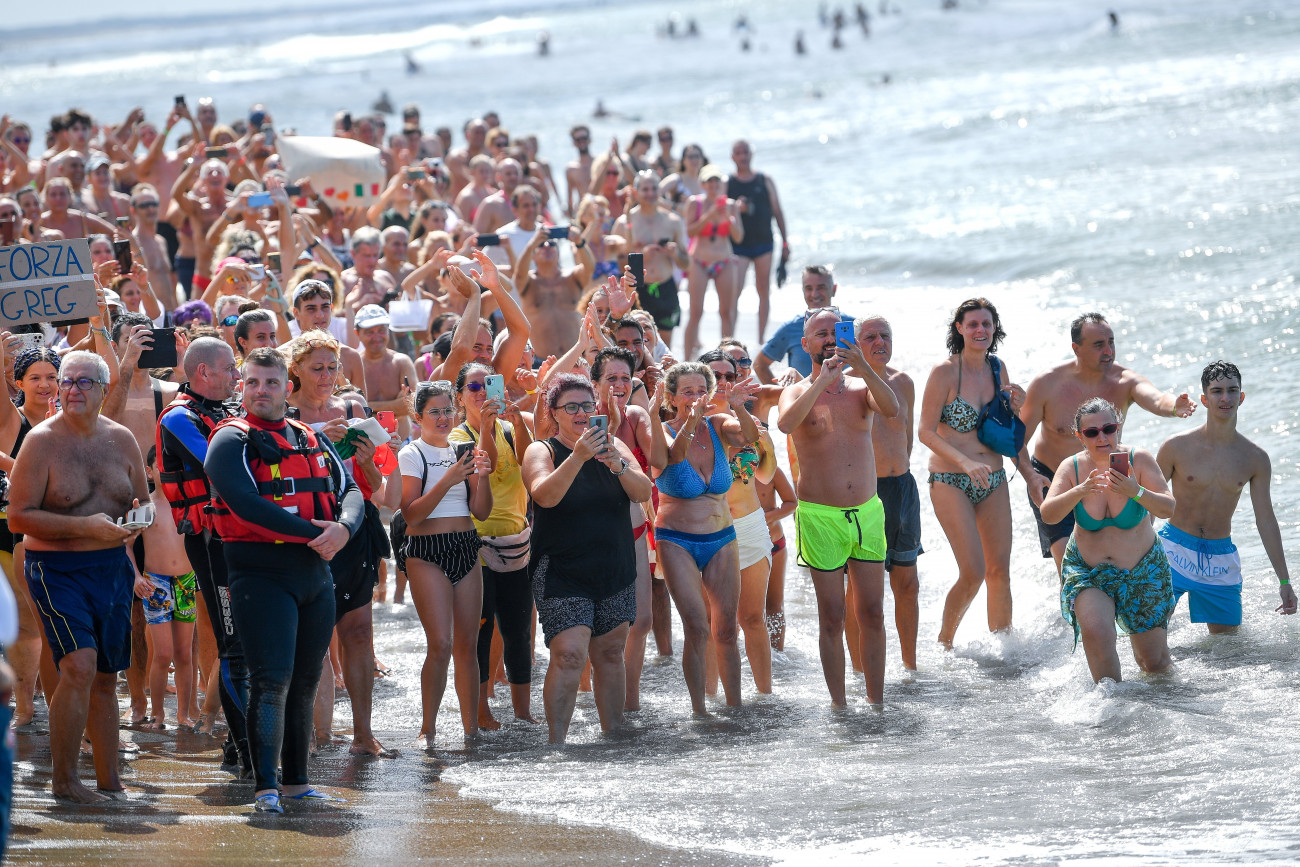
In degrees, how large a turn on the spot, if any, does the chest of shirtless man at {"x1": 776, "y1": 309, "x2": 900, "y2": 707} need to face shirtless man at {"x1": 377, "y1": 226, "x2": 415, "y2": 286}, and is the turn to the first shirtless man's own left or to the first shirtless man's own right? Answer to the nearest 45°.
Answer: approximately 135° to the first shirtless man's own right

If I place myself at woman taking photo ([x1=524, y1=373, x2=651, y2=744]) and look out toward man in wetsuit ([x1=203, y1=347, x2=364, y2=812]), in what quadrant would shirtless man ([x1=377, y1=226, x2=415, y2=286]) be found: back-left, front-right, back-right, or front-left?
back-right

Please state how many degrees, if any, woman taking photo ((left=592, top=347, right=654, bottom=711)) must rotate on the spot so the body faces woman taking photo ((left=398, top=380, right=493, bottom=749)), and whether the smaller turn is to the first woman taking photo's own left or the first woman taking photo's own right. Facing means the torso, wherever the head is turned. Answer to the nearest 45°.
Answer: approximately 45° to the first woman taking photo's own right

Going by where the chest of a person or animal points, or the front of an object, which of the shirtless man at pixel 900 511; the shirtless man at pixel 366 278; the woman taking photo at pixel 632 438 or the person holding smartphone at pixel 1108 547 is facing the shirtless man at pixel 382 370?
the shirtless man at pixel 366 278

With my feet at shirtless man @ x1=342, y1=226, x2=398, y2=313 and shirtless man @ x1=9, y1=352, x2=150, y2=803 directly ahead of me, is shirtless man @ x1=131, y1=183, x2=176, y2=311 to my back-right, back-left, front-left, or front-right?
back-right

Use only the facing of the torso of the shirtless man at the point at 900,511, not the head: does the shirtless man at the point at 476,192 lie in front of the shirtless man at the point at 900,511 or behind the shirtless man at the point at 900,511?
behind

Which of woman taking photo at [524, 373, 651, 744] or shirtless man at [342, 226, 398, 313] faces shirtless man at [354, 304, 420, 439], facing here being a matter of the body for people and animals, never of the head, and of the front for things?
shirtless man at [342, 226, 398, 313]

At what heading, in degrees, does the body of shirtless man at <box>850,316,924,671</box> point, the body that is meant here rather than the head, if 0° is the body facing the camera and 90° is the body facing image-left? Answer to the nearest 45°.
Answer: approximately 0°

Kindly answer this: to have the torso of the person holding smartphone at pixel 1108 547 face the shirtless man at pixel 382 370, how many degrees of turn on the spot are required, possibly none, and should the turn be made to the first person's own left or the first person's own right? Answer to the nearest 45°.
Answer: approximately 90° to the first person's own right
